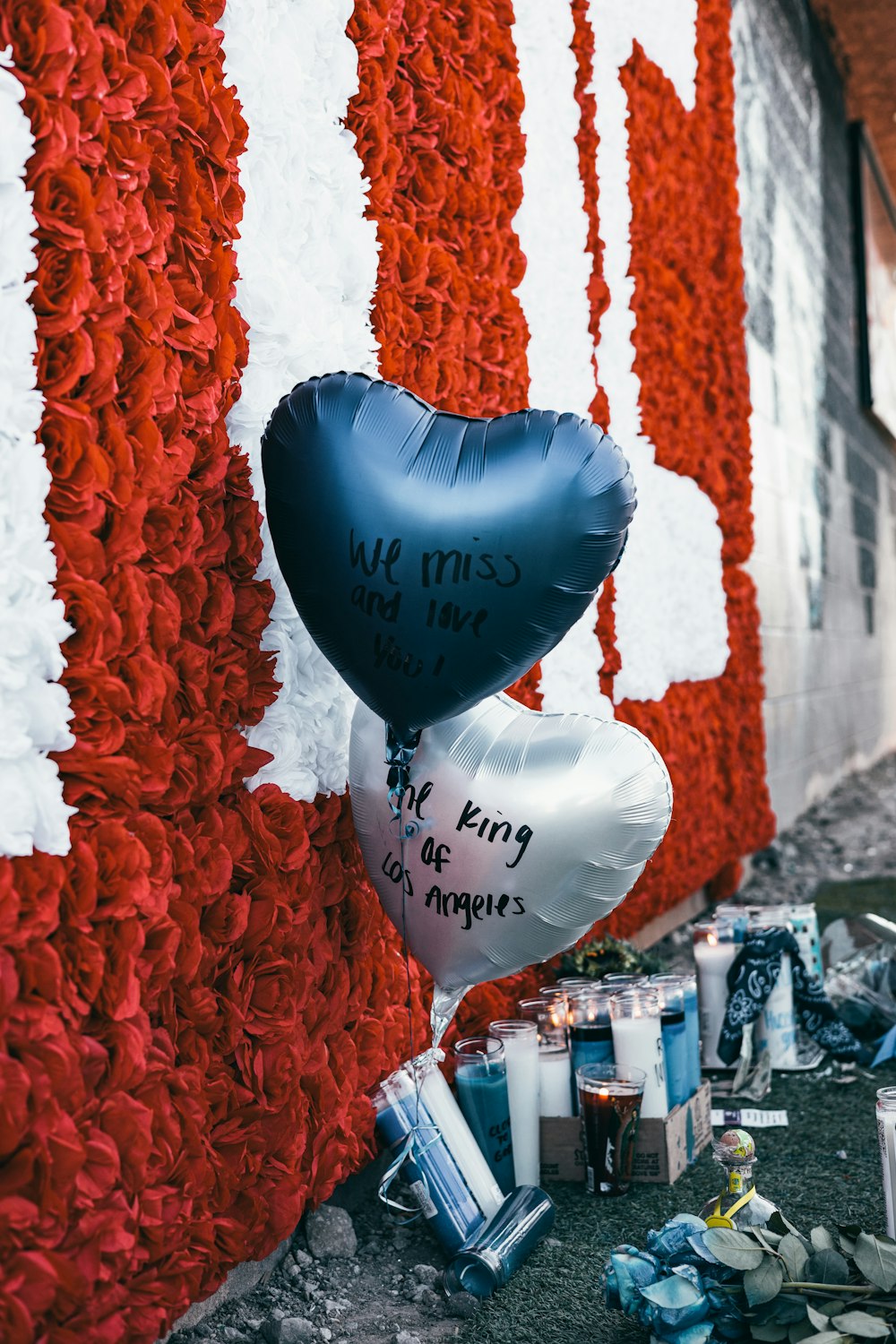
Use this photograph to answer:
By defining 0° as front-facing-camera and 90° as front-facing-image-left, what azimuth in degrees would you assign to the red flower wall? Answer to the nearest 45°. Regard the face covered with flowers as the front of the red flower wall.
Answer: approximately 315°

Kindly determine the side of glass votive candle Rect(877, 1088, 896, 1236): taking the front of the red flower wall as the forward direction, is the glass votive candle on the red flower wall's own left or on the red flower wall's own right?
on the red flower wall's own right

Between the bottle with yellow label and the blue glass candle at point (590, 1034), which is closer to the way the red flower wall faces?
the bottle with yellow label

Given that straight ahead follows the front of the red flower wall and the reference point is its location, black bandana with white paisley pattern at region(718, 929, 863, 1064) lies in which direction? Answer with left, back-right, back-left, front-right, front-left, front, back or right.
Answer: left

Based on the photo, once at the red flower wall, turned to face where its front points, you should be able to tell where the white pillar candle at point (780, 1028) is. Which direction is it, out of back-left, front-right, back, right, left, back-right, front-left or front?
left

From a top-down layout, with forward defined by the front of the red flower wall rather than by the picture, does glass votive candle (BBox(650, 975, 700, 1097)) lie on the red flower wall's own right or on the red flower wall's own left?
on the red flower wall's own left

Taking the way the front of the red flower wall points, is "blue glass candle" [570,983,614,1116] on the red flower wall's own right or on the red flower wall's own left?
on the red flower wall's own left
